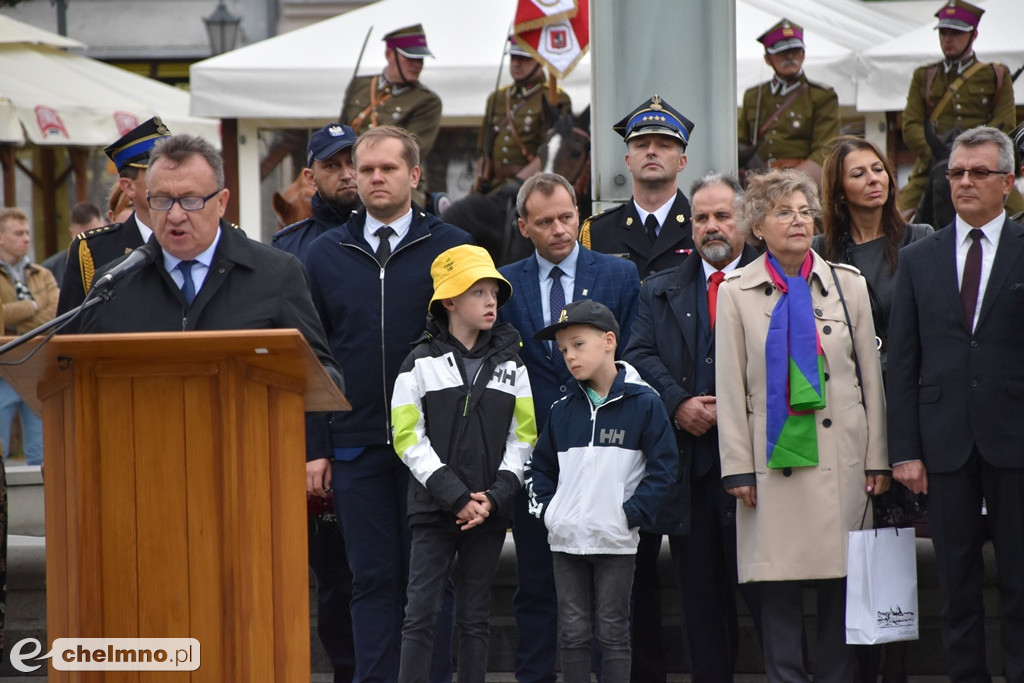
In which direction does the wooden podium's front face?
toward the camera

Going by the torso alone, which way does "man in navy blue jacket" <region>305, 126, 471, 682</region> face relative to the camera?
toward the camera

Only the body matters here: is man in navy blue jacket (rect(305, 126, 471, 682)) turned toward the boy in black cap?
no

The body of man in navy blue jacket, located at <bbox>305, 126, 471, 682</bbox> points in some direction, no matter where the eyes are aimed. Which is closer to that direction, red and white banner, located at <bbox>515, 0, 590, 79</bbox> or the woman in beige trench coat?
the woman in beige trench coat

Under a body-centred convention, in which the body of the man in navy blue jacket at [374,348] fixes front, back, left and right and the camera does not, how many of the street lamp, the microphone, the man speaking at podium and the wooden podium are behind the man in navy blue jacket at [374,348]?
1

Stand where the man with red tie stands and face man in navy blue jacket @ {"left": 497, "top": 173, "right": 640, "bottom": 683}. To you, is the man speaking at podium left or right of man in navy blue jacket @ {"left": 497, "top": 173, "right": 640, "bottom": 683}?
left

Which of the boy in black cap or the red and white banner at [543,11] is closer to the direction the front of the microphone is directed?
the boy in black cap

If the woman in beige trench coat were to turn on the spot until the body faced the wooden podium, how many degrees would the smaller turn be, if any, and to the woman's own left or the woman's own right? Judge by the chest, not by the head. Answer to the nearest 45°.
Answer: approximately 45° to the woman's own right

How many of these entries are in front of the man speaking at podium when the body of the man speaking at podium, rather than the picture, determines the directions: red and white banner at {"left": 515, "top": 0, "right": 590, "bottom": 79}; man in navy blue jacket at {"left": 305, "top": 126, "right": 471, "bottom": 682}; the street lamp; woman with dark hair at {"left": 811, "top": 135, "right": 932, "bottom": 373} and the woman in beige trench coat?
0

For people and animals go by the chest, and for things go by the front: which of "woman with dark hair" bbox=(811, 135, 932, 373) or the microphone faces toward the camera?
the woman with dark hair

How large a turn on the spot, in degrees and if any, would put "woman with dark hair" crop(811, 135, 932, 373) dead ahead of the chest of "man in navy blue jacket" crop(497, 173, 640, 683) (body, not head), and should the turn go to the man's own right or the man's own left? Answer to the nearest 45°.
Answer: approximately 90° to the man's own left

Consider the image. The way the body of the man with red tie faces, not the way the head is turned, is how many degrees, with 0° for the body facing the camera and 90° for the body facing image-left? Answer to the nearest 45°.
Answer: approximately 0°

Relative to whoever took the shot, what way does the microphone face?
facing to the right of the viewer

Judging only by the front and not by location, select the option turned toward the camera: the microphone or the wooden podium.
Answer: the wooden podium

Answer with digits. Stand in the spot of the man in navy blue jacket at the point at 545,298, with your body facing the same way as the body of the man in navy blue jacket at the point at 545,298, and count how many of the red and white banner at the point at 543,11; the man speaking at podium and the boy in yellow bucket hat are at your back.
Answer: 1

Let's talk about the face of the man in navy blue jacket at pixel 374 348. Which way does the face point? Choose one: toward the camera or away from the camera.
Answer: toward the camera

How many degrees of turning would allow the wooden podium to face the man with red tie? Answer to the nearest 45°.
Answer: approximately 135° to its left

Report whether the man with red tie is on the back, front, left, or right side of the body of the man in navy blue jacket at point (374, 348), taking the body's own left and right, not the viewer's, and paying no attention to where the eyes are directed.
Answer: left

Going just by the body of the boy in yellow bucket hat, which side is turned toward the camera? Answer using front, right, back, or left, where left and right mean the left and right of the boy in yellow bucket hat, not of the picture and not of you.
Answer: front
